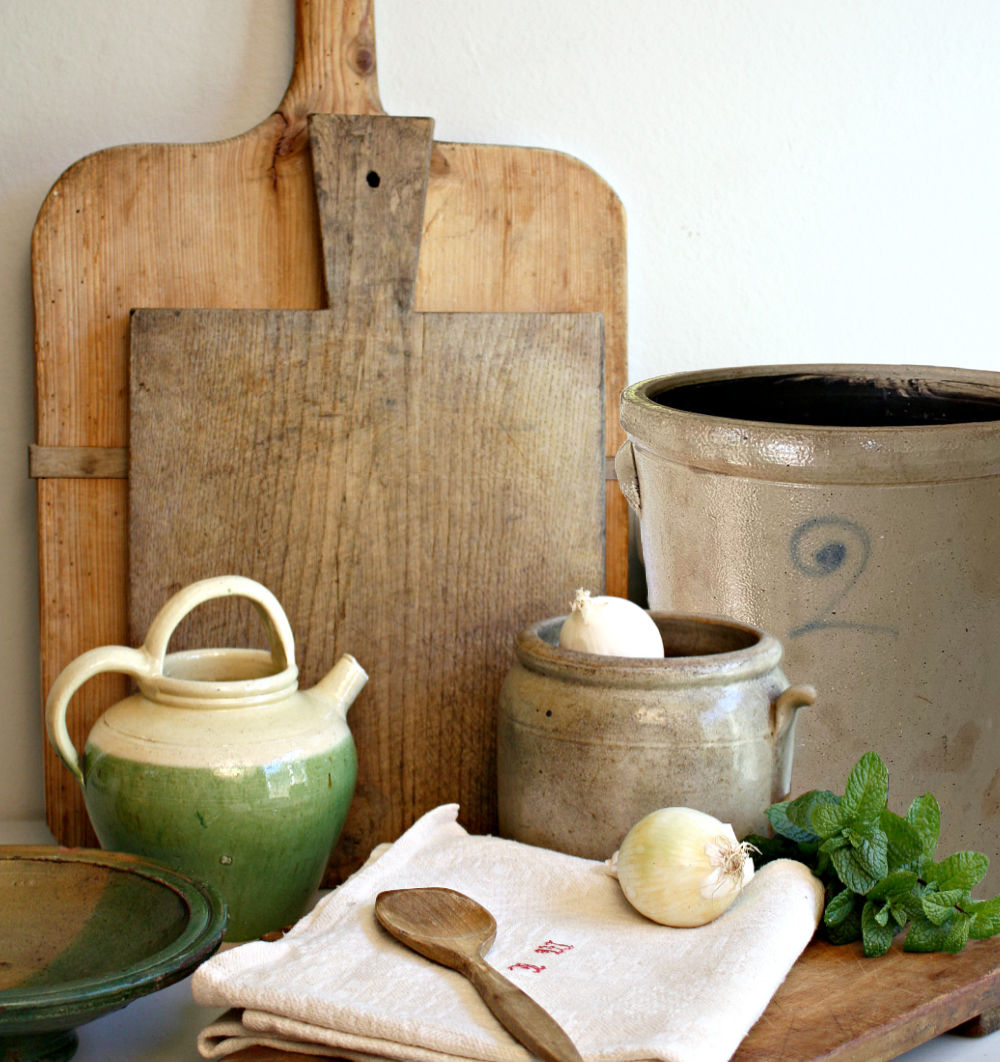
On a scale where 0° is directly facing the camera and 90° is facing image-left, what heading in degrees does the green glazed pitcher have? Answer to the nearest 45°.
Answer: approximately 270°
